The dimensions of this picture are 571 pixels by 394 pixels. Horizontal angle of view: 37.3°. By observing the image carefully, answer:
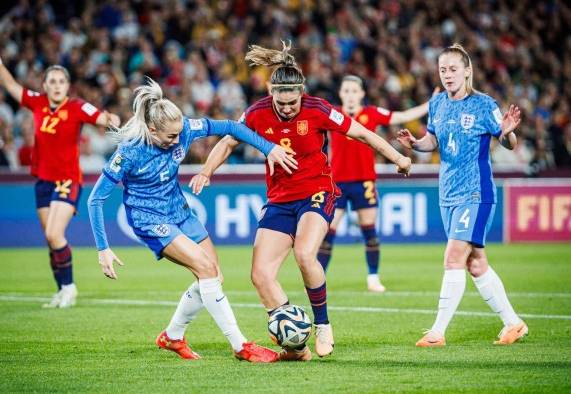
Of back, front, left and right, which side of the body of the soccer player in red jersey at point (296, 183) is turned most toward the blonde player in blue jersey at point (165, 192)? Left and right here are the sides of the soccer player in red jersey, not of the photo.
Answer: right

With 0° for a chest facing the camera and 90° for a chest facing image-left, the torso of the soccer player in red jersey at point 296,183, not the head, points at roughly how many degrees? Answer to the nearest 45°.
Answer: approximately 0°

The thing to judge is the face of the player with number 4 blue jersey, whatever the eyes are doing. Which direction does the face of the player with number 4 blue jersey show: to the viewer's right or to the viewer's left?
to the viewer's left

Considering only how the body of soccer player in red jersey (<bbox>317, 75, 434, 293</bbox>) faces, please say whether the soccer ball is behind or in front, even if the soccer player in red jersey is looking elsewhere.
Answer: in front

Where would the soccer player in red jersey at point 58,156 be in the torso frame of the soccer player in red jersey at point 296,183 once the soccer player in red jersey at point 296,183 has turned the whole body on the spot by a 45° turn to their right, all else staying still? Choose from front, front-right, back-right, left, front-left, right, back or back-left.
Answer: right

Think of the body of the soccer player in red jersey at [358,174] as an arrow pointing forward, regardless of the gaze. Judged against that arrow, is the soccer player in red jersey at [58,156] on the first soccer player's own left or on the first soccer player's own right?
on the first soccer player's own right

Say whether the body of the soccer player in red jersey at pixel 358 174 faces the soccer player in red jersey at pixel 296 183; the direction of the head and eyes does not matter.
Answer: yes

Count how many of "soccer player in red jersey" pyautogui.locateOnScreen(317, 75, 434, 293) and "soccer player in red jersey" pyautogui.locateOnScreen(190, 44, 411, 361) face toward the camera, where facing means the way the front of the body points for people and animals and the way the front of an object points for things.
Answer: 2

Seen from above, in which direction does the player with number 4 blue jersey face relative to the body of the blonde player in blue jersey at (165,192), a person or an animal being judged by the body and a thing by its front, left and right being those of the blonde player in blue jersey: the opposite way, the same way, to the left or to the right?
to the right
